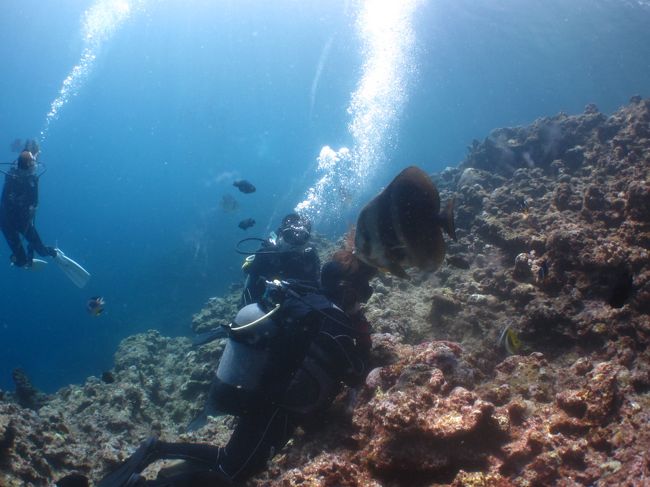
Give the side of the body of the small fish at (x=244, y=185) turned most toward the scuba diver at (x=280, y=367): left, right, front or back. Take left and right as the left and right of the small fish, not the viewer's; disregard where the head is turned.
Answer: right

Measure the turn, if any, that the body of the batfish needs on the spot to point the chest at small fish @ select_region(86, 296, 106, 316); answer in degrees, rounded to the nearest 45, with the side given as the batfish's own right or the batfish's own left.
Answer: approximately 45° to the batfish's own right

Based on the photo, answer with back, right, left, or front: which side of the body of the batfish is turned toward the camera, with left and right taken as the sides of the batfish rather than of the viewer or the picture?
left

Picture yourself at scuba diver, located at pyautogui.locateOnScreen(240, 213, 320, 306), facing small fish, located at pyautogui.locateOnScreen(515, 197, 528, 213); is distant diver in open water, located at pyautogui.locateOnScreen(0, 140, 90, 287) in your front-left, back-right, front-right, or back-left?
back-left

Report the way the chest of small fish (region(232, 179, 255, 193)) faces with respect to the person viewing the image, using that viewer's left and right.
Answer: facing to the right of the viewer
